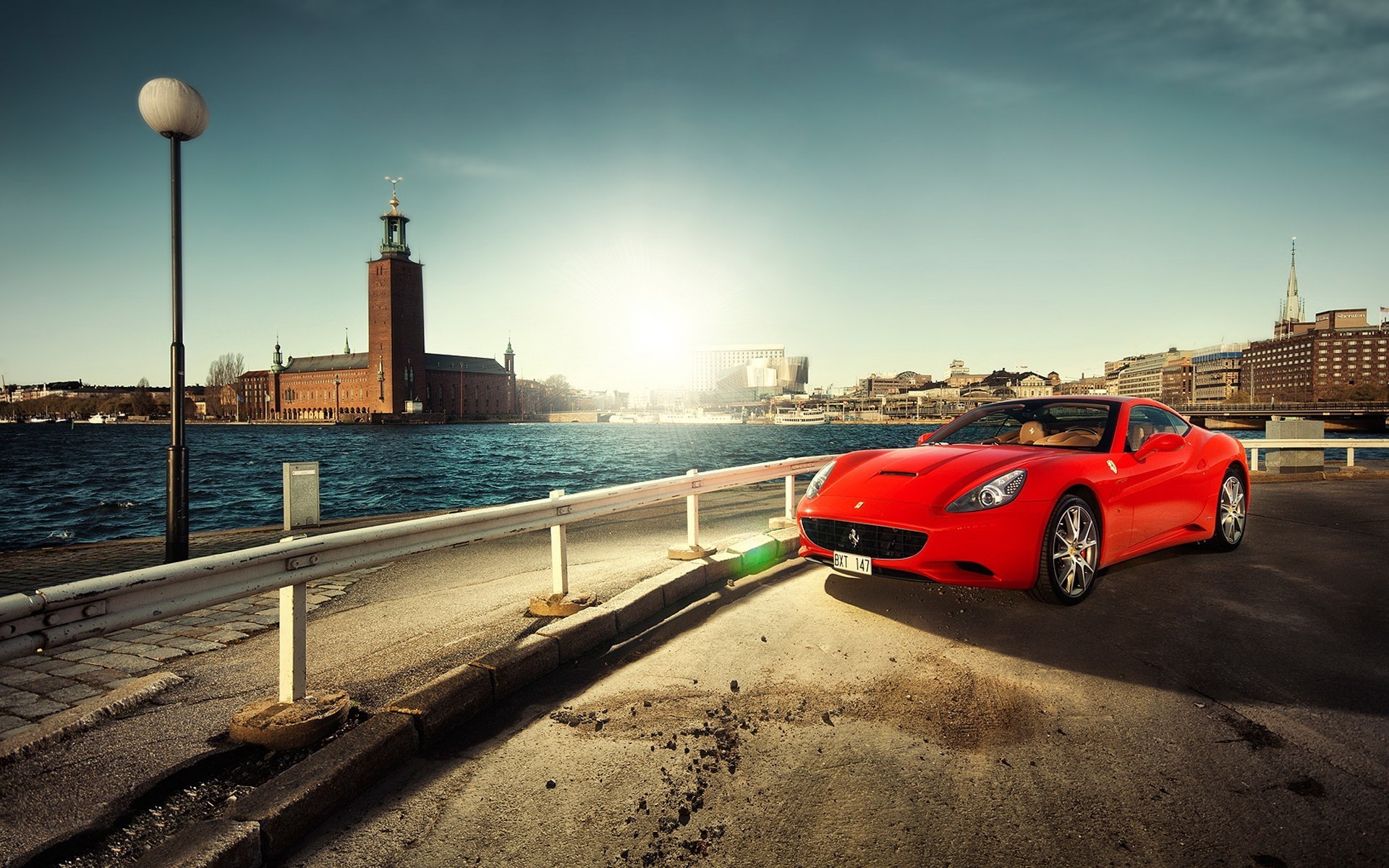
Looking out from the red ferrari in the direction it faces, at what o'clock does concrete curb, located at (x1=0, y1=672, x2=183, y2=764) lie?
The concrete curb is roughly at 12 o'clock from the red ferrari.

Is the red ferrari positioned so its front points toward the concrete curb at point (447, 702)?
yes

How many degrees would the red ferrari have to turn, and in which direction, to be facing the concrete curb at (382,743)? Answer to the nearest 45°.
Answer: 0° — it already faces it

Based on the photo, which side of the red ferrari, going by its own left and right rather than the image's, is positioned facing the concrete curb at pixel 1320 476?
back

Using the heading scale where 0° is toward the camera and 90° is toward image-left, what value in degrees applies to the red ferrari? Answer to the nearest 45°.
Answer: approximately 45°

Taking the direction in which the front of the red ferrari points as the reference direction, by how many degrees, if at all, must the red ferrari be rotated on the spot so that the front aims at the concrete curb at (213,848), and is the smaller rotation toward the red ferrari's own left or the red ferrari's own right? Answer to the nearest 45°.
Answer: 0° — it already faces it

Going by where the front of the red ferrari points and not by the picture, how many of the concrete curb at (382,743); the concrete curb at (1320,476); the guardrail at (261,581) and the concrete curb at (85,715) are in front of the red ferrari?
3
